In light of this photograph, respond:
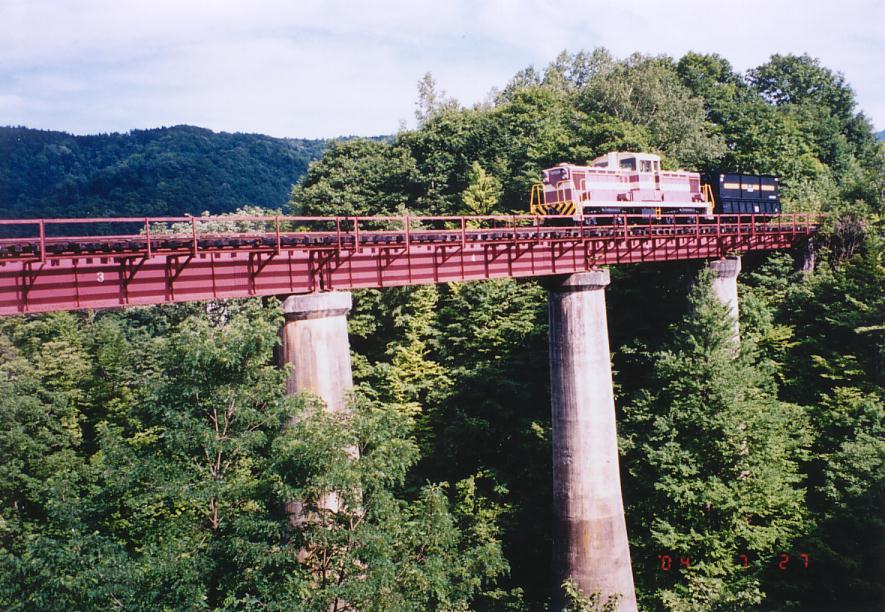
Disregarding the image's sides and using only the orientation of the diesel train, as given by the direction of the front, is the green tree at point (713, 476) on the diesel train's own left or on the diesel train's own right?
on the diesel train's own left

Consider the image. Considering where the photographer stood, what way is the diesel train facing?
facing the viewer and to the left of the viewer
